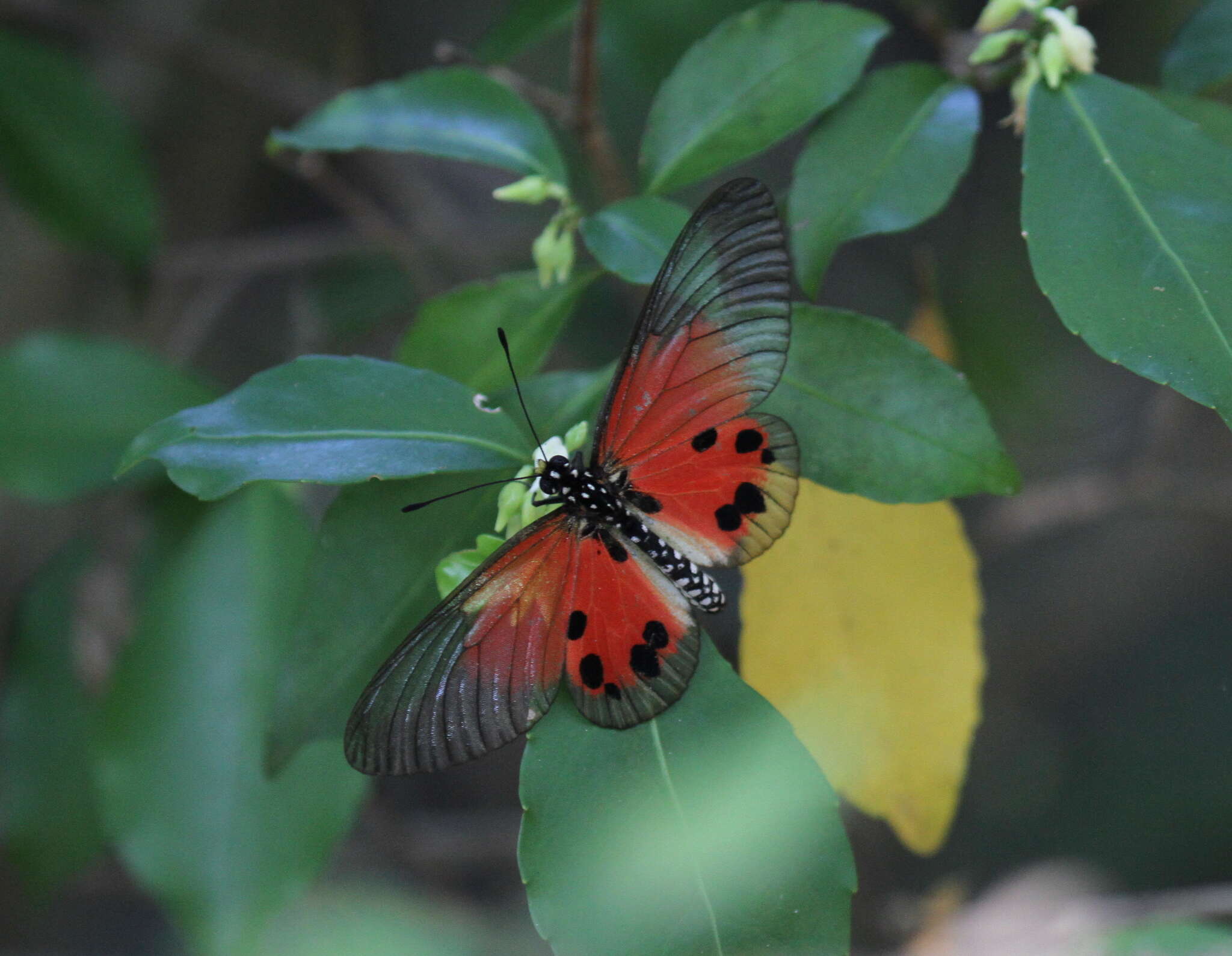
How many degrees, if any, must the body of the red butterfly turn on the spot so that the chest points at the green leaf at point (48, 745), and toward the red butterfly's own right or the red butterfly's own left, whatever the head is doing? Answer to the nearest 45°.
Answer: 0° — it already faces it

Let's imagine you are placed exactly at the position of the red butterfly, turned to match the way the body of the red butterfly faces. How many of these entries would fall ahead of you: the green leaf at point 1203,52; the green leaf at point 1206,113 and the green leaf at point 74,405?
1

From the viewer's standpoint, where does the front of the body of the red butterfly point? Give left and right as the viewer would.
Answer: facing away from the viewer and to the left of the viewer

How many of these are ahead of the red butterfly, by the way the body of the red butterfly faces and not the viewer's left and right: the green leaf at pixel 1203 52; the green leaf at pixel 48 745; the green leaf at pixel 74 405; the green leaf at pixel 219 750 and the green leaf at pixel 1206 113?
3

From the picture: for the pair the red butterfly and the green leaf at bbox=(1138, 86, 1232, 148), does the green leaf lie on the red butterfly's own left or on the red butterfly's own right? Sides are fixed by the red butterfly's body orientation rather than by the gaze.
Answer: on the red butterfly's own right

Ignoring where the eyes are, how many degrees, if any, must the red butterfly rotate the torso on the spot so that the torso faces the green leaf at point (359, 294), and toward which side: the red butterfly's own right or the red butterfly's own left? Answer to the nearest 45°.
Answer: approximately 45° to the red butterfly's own right
